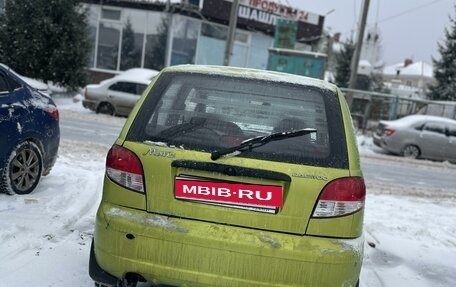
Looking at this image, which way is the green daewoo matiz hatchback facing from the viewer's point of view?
away from the camera

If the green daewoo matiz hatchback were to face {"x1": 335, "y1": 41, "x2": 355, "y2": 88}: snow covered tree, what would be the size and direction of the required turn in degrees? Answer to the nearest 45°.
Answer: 0° — it already faces it

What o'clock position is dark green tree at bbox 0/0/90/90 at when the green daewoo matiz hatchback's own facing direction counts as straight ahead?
The dark green tree is roughly at 11 o'clock from the green daewoo matiz hatchback.

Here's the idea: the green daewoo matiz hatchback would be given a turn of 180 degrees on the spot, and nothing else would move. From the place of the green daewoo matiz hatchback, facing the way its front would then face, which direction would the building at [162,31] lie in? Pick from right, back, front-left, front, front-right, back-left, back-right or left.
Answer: back

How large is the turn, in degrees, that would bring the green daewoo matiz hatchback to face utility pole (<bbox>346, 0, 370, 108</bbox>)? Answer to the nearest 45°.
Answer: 0° — it already faces it

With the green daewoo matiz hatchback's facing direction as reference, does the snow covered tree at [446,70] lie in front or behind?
in front

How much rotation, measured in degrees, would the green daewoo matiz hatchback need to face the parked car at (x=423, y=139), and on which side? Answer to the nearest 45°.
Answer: approximately 45° to its right

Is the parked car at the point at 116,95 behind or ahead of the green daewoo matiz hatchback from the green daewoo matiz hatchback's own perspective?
ahead

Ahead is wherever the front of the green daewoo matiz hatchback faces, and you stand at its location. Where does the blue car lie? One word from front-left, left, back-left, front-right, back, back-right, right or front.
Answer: front-left
